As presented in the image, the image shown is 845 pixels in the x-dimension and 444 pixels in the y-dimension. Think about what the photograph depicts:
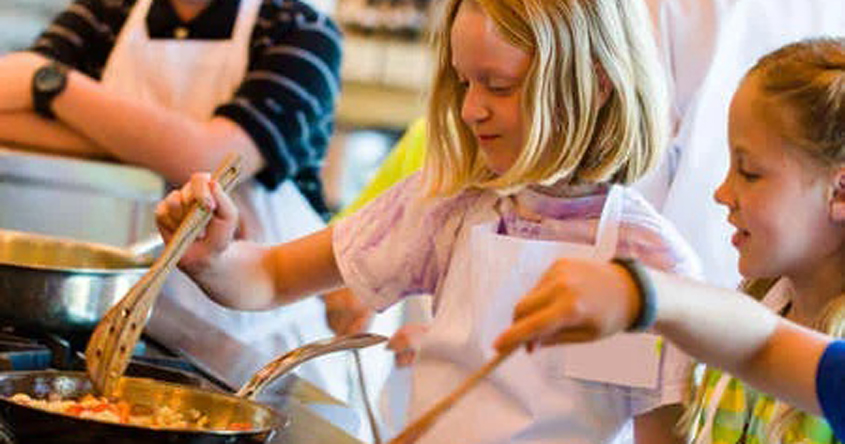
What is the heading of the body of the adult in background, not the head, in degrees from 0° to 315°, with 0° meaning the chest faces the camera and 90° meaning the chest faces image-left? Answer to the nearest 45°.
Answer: approximately 0°

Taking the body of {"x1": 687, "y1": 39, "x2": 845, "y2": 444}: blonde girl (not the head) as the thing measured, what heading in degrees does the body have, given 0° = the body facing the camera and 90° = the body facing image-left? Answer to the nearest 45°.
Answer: approximately 90°

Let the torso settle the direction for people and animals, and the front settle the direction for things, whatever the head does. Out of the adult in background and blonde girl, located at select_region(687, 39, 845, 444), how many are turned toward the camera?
1

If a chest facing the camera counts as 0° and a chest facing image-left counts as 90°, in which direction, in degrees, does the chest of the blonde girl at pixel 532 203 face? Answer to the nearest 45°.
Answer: approximately 45°

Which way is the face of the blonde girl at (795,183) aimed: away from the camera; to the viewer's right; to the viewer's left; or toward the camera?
to the viewer's left

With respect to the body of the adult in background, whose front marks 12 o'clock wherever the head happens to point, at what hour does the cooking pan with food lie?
The cooking pan with food is roughly at 12 o'clock from the adult in background.
